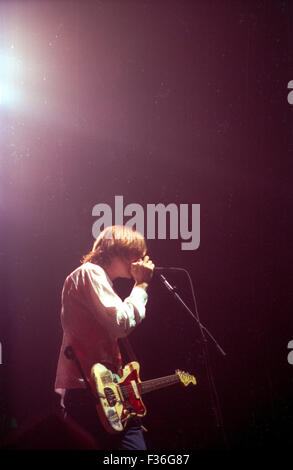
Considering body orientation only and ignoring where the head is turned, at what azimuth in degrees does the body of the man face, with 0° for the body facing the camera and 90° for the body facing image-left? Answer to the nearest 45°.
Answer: approximately 270°
